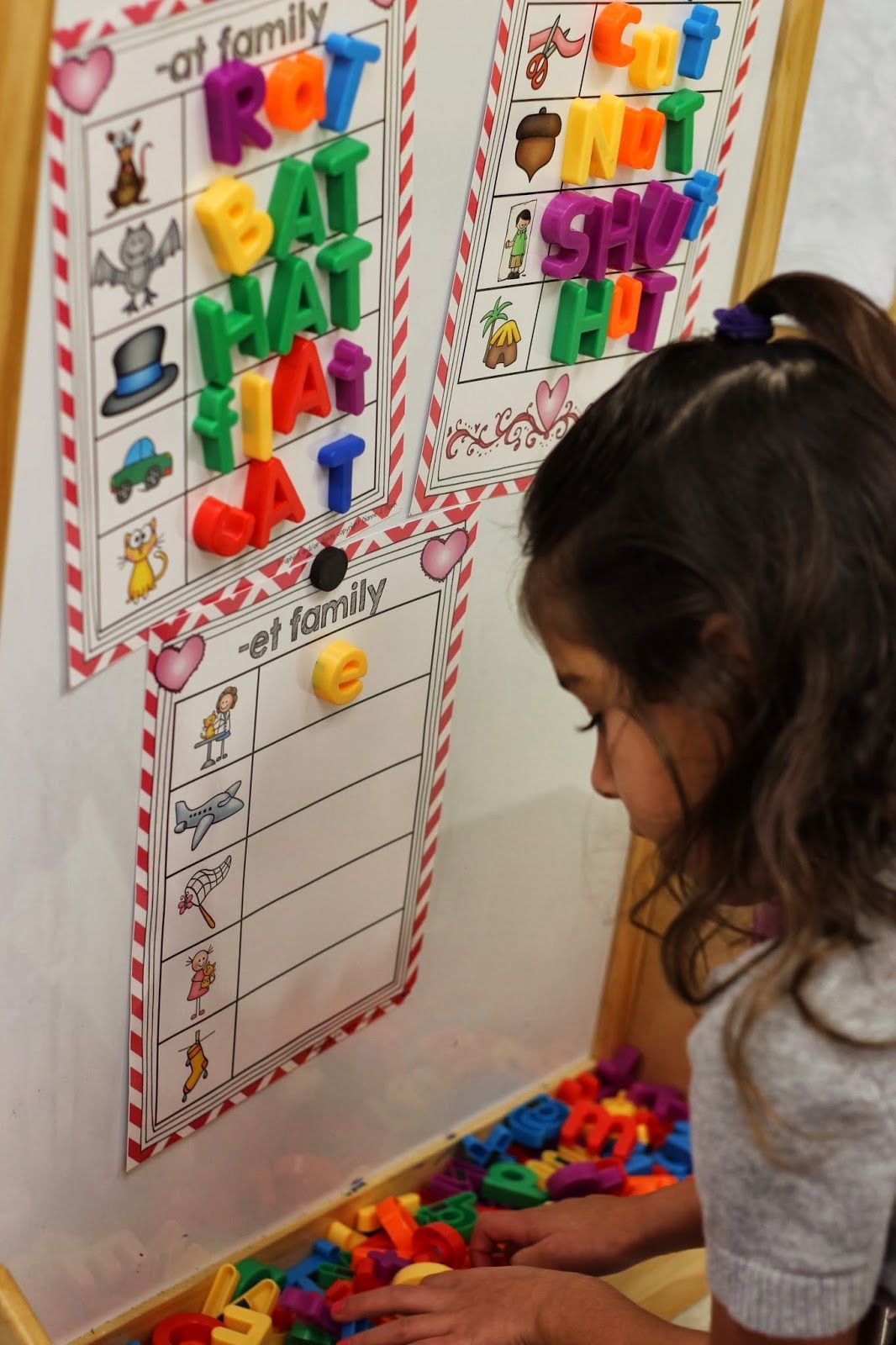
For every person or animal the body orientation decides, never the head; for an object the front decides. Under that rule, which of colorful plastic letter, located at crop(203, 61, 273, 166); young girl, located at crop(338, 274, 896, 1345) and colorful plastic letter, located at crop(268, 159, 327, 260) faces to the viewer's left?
the young girl

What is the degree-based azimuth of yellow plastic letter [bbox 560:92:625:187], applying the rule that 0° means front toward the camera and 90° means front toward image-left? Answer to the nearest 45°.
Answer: approximately 315°

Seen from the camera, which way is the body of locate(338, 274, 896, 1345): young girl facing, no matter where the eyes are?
to the viewer's left

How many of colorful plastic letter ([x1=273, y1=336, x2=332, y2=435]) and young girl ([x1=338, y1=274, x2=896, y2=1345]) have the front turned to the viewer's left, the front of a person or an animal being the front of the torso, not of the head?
1

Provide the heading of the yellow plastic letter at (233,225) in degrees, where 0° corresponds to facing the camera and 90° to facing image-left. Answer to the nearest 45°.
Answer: approximately 315°

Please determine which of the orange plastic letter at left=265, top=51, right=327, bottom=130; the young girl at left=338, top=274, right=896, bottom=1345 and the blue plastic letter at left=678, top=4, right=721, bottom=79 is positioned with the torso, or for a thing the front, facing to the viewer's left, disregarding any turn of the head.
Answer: the young girl

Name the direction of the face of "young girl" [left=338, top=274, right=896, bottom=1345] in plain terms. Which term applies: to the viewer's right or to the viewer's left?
to the viewer's left
